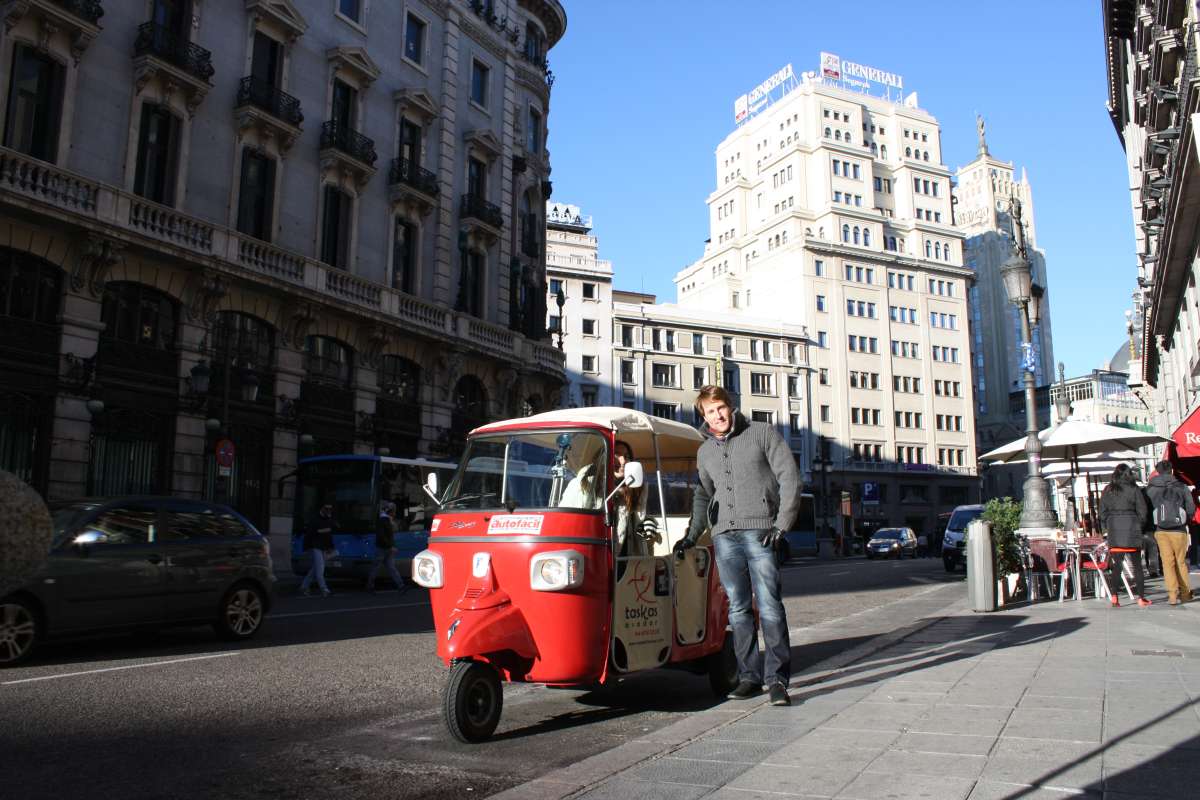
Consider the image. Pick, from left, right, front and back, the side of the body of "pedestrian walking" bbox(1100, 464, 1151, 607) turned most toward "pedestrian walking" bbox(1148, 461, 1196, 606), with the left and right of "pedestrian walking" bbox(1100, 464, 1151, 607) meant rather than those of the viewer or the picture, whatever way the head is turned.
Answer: right

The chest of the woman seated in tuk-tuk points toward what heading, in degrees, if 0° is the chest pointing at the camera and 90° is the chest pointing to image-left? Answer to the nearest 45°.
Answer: approximately 45°

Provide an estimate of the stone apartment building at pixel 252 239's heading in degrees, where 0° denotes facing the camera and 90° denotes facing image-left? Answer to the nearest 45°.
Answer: approximately 315°

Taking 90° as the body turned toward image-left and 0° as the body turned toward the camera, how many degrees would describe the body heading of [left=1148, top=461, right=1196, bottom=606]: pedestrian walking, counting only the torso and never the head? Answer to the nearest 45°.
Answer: approximately 180°

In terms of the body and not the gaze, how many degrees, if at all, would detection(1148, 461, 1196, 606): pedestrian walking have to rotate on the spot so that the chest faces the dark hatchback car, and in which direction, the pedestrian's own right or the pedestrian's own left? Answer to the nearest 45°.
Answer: approximately 135° to the pedestrian's own left

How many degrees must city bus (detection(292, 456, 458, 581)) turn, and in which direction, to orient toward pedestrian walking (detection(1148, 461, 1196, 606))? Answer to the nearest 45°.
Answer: approximately 90° to its left

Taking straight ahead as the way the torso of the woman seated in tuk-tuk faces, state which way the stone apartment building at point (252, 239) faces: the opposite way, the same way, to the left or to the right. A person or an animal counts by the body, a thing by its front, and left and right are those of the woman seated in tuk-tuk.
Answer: to the left

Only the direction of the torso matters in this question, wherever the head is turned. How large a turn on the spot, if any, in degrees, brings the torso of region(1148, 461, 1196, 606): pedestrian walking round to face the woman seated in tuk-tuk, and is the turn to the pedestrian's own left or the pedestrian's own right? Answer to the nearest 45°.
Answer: approximately 180°

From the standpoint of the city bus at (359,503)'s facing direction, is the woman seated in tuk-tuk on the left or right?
on its left

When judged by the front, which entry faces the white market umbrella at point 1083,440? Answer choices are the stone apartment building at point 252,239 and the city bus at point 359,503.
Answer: the stone apartment building

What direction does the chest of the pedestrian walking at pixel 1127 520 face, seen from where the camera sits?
away from the camera

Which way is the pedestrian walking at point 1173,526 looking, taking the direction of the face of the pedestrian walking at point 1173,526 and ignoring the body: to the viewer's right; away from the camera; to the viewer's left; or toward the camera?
away from the camera

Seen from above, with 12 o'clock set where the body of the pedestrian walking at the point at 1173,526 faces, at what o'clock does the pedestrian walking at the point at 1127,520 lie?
the pedestrian walking at the point at 1127,520 is roughly at 8 o'clock from the pedestrian walking at the point at 1173,526.

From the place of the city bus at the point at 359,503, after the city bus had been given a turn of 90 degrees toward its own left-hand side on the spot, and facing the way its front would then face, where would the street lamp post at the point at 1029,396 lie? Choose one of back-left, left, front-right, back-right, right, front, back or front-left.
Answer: front

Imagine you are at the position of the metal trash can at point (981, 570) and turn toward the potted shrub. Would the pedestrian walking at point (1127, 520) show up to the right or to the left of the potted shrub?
right

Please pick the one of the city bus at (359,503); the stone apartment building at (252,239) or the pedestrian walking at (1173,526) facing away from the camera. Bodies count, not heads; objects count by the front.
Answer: the pedestrian walking
